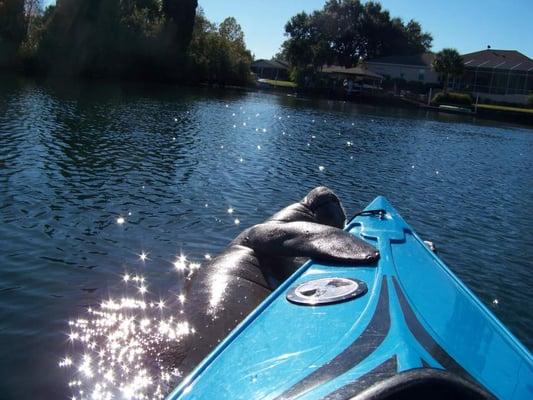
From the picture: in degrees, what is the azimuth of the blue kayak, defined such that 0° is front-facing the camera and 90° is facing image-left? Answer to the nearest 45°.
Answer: approximately 180°
